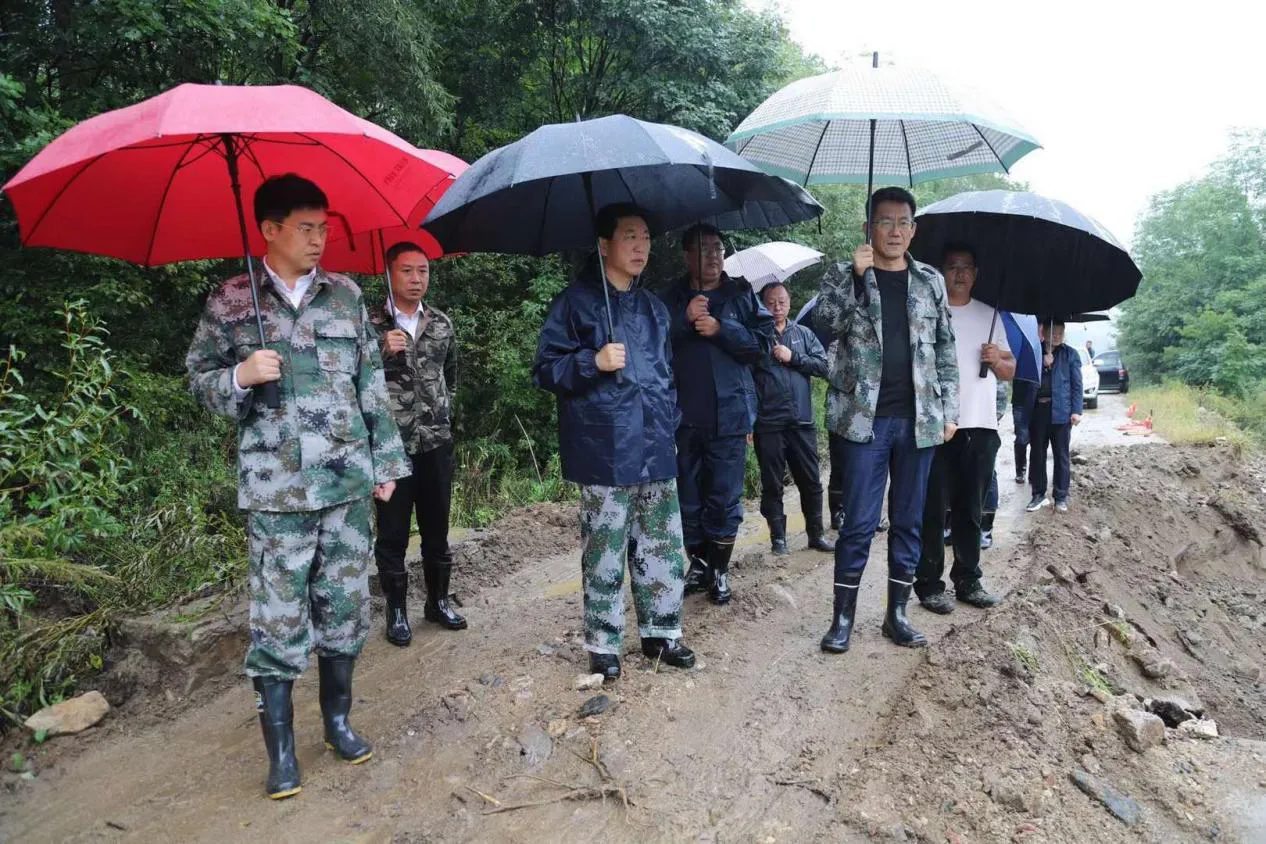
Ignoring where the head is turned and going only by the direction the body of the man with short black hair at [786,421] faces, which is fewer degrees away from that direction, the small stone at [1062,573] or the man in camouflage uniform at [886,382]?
the man in camouflage uniform

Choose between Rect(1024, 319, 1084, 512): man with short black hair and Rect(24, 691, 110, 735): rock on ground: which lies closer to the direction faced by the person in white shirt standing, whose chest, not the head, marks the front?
the rock on ground

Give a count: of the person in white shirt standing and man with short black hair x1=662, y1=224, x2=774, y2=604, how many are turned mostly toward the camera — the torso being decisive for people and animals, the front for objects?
2

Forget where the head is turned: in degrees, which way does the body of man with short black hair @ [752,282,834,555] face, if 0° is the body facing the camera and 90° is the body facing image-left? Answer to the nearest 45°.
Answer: approximately 0°

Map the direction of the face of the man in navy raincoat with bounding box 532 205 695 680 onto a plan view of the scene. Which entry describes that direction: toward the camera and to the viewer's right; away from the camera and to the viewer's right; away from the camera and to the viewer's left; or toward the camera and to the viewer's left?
toward the camera and to the viewer's right
